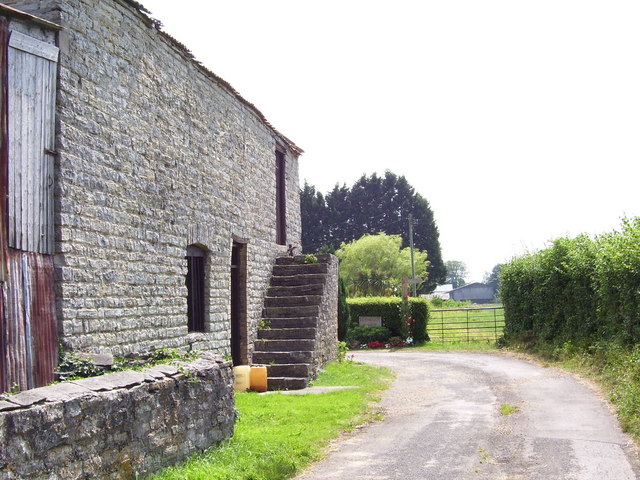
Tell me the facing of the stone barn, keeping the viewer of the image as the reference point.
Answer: facing the viewer and to the right of the viewer

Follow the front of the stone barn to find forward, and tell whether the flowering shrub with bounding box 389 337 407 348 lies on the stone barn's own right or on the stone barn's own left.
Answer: on the stone barn's own left

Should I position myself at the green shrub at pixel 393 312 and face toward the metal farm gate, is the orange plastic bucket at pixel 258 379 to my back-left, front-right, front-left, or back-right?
back-right

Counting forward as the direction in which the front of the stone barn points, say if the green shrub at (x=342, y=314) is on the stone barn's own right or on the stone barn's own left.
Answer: on the stone barn's own left

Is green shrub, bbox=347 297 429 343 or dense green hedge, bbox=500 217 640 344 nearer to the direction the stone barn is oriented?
the dense green hedge

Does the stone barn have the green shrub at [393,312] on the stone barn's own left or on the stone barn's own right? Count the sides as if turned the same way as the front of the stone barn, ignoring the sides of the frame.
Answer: on the stone barn's own left

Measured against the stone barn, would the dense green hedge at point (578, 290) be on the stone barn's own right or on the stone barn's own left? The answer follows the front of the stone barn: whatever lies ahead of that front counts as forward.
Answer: on the stone barn's own left

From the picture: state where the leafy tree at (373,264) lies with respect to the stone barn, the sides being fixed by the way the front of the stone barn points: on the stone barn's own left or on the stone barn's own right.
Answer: on the stone barn's own left

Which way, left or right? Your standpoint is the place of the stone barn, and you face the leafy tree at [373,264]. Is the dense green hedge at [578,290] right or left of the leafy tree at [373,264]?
right

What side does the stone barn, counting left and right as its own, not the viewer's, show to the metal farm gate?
left
